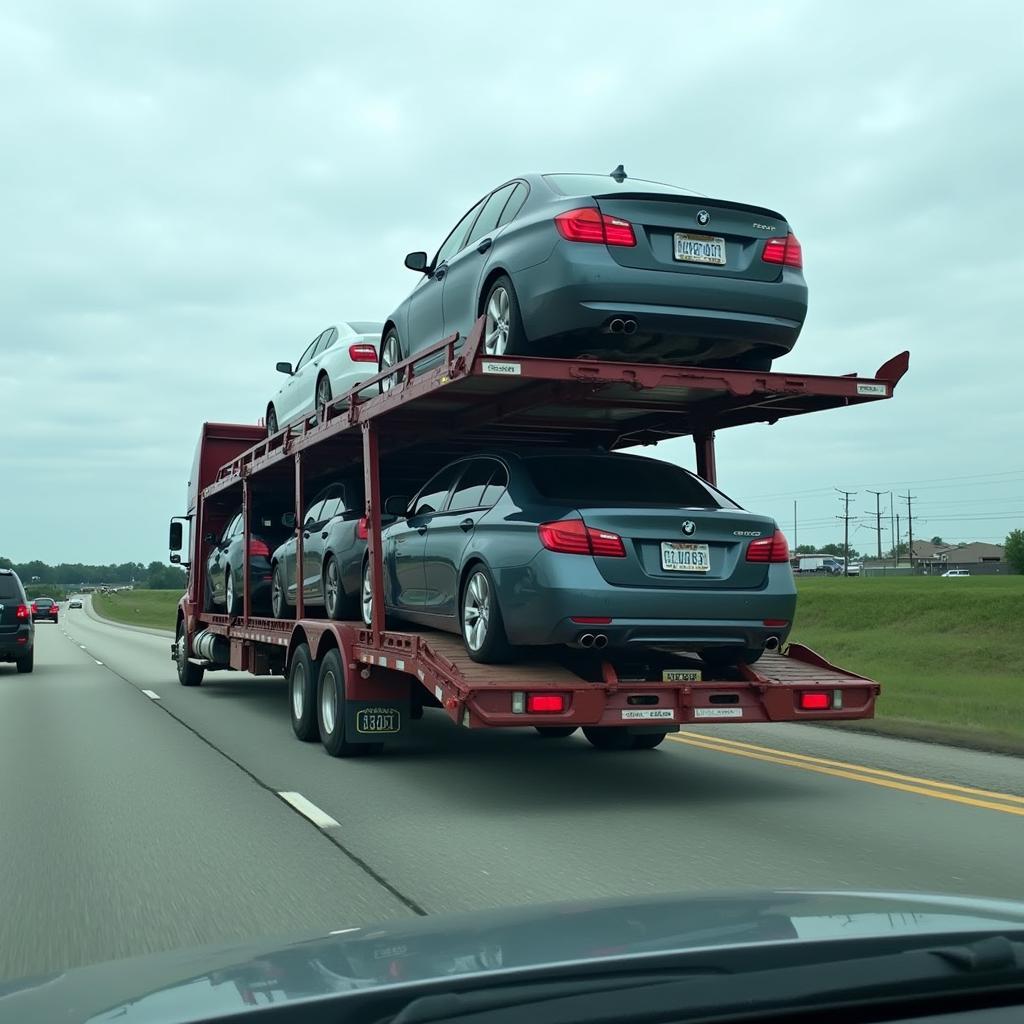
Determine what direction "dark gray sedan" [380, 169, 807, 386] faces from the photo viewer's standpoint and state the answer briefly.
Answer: facing away from the viewer and to the left of the viewer

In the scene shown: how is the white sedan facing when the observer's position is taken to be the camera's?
facing away from the viewer and to the left of the viewer

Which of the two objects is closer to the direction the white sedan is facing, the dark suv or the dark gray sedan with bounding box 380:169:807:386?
the dark suv

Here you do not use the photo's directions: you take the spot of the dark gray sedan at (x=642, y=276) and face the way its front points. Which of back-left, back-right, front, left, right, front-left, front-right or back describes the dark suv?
front

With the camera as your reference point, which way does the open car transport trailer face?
facing away from the viewer and to the left of the viewer

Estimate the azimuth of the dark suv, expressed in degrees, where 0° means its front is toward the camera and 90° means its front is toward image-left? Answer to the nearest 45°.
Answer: approximately 180°

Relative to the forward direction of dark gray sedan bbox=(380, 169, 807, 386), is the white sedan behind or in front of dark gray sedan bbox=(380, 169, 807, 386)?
in front

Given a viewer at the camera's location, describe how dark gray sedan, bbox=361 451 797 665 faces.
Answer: facing away from the viewer and to the left of the viewer

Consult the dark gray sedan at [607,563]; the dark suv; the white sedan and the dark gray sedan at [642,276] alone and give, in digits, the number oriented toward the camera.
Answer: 0

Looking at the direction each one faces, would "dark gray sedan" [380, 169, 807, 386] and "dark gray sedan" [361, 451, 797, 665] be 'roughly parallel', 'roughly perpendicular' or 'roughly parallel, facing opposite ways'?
roughly parallel

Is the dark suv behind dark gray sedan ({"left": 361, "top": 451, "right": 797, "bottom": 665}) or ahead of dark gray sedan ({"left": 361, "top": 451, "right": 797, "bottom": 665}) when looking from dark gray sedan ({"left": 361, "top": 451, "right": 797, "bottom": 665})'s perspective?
ahead

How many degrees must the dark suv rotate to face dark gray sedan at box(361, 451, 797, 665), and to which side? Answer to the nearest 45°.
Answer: approximately 180°
